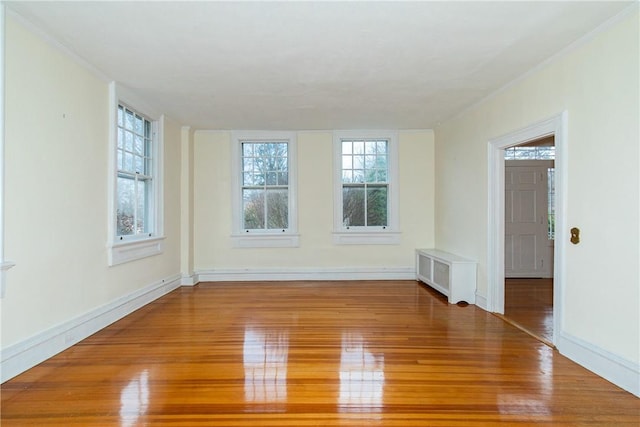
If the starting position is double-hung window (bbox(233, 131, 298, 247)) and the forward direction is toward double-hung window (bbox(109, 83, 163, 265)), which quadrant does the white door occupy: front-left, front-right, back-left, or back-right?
back-left

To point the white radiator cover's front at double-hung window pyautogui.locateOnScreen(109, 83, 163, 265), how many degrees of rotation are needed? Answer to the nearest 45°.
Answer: approximately 45° to its left

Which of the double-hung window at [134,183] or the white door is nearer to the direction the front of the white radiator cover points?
the double-hung window

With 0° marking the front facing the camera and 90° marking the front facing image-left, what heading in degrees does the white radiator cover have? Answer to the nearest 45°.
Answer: approximately 90°

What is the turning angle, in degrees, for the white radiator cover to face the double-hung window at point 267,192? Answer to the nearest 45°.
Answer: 0° — it already faces it
